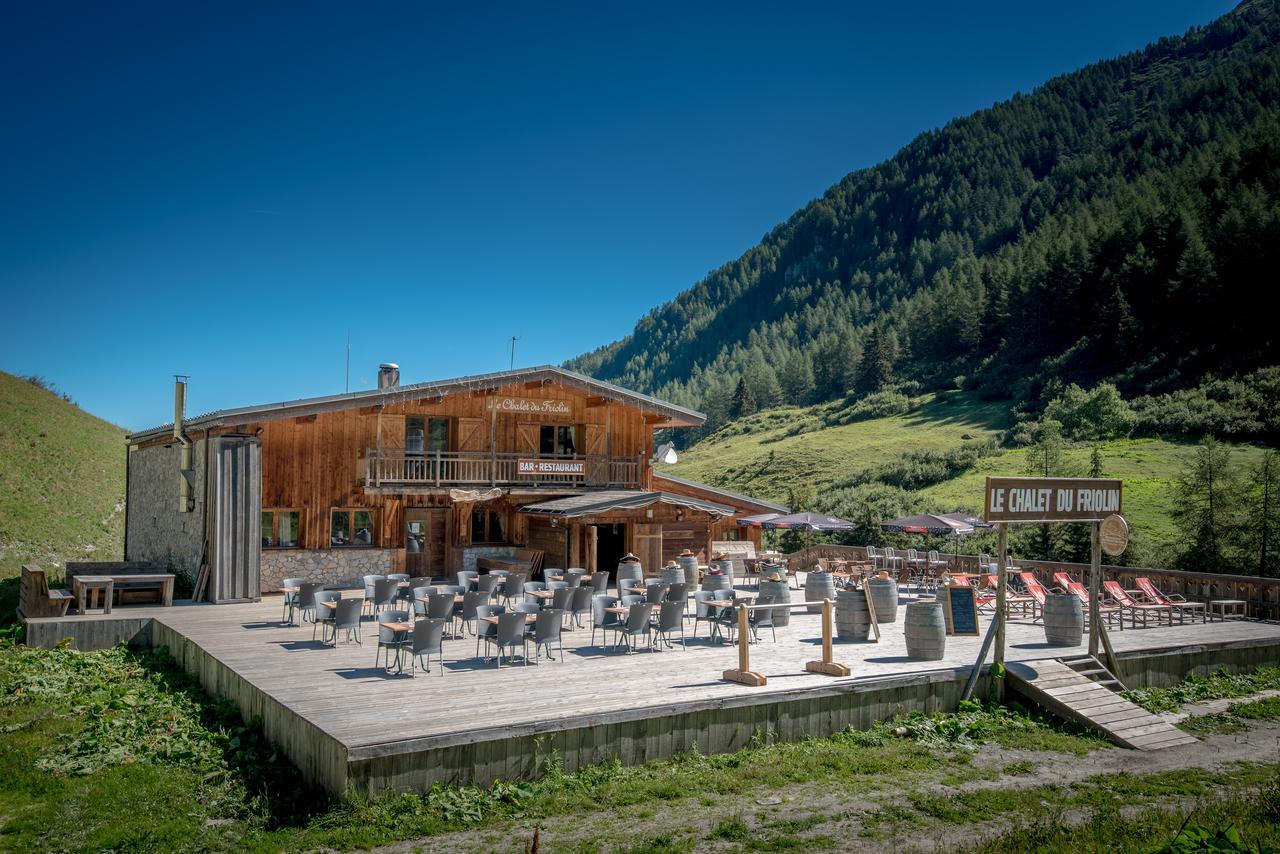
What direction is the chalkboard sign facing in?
toward the camera

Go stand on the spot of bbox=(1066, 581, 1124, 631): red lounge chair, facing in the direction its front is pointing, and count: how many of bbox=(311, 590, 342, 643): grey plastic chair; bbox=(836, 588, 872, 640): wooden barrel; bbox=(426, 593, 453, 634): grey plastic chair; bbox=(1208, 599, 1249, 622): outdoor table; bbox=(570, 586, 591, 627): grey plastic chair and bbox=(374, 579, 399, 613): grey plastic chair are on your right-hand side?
5

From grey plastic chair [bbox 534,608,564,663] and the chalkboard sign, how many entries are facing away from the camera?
1

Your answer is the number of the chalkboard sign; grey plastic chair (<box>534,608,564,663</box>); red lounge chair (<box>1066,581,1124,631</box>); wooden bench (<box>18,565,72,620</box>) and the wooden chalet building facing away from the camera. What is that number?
1

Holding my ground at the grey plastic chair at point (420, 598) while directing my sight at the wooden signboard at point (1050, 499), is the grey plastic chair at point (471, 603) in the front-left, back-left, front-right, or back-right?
front-right

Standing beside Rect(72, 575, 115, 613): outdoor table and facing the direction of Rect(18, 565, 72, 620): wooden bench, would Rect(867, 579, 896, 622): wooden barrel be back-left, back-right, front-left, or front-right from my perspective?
back-left

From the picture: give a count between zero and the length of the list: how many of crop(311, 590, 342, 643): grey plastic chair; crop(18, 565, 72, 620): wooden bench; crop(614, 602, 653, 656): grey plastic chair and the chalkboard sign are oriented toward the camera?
1

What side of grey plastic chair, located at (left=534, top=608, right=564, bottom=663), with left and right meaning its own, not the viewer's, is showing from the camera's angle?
back

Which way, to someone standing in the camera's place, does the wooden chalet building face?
facing the viewer and to the right of the viewer
